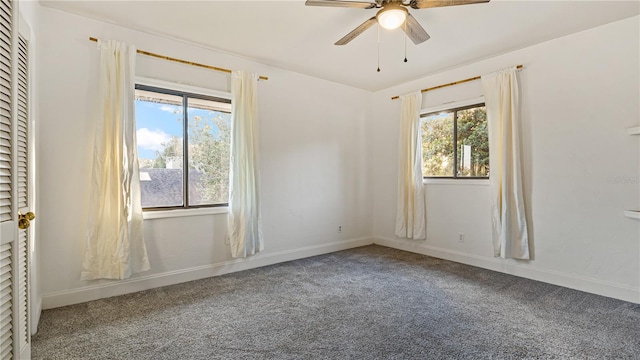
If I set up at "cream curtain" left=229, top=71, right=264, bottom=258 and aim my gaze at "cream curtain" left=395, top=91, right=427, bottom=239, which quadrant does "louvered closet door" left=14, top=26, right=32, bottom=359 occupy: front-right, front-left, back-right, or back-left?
back-right

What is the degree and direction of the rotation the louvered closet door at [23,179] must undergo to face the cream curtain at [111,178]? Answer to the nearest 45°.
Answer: approximately 45° to its left

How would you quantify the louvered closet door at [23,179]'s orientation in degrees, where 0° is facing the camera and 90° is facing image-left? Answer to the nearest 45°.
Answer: approximately 270°

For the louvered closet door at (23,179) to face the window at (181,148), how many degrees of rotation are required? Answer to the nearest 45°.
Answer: approximately 45° to its left

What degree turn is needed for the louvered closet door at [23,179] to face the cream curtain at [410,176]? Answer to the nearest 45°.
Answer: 0° — it already faces it
